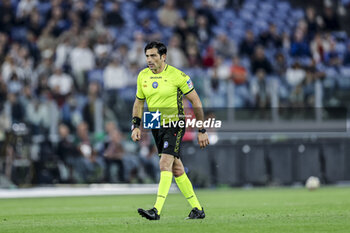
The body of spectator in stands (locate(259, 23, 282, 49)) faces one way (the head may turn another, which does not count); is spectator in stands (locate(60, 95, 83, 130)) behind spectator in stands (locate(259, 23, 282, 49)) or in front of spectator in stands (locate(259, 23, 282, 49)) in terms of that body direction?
in front

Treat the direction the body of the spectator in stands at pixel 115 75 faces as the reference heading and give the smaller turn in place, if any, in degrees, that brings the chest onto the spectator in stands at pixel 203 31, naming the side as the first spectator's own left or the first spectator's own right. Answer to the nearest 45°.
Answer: approximately 135° to the first spectator's own left

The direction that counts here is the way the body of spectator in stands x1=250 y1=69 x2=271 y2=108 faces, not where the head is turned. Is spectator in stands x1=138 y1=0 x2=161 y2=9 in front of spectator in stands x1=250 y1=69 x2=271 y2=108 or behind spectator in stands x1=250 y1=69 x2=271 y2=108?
behind

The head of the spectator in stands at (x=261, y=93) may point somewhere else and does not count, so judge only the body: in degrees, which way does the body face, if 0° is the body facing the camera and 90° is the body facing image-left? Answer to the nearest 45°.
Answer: approximately 0°

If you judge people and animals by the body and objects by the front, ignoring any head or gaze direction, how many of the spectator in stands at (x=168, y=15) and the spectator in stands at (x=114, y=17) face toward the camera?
2

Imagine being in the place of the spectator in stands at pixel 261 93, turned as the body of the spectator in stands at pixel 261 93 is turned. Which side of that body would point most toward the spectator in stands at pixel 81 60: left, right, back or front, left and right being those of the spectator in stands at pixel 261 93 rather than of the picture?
right

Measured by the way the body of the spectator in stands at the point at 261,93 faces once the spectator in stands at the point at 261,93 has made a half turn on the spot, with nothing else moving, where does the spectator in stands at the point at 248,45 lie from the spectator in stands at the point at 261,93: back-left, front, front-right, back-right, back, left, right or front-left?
front

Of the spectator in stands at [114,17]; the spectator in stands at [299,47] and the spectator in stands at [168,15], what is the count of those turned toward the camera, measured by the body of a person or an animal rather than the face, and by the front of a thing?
3

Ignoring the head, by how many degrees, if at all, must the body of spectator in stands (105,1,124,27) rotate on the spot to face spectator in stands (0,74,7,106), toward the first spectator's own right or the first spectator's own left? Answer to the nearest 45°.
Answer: approximately 45° to the first spectator's own right

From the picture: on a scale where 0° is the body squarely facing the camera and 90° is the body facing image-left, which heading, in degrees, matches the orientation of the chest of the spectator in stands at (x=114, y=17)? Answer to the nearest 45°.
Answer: approximately 0°

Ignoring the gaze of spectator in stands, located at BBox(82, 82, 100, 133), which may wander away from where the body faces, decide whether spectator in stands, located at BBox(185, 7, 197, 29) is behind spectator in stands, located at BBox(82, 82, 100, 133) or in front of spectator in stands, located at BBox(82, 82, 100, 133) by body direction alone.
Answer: behind

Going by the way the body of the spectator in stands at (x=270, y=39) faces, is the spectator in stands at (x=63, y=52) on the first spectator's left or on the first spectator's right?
on the first spectator's right
